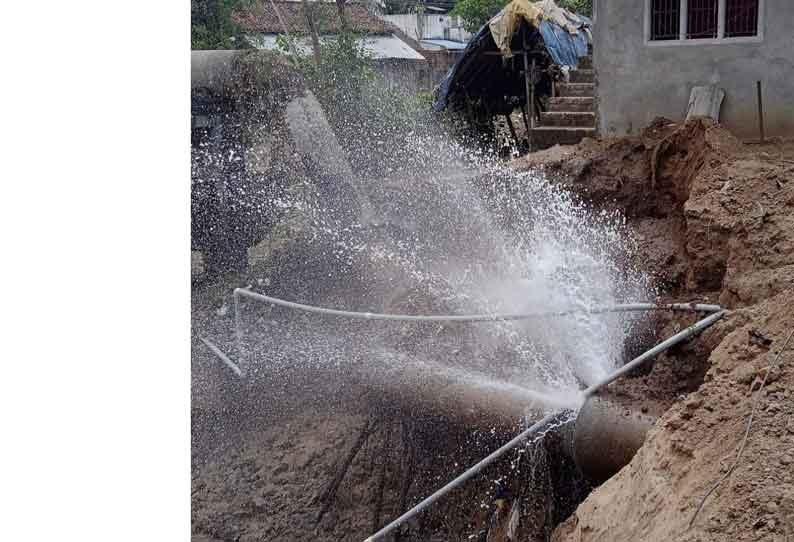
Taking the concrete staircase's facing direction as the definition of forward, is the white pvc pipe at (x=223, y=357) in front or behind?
in front

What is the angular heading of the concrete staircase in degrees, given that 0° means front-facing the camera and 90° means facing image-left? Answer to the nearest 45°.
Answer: approximately 0°

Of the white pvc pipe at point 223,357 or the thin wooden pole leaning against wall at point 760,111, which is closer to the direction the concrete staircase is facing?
the white pvc pipe
